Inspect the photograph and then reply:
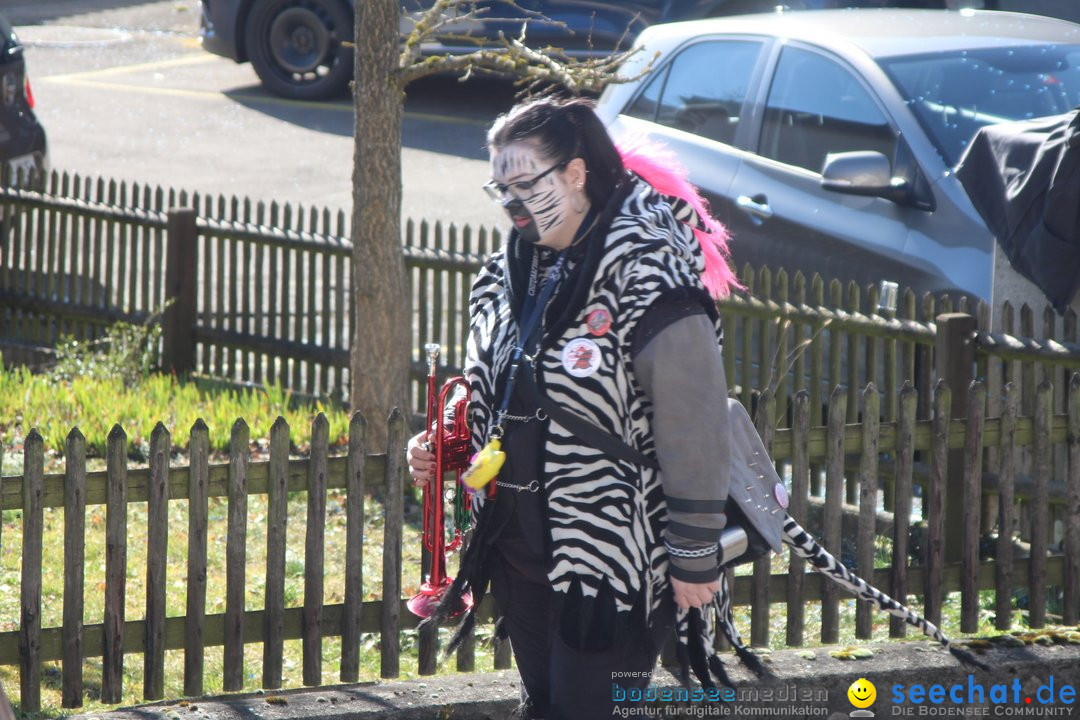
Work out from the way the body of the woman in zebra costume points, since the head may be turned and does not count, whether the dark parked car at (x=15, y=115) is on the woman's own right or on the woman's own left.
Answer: on the woman's own right

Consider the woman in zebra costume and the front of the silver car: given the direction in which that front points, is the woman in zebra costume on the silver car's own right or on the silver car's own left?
on the silver car's own right

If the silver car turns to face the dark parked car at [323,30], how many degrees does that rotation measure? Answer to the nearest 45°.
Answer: approximately 180°

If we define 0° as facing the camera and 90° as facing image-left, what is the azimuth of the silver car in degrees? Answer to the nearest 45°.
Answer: approximately 315°

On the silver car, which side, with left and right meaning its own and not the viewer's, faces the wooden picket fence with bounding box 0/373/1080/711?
right

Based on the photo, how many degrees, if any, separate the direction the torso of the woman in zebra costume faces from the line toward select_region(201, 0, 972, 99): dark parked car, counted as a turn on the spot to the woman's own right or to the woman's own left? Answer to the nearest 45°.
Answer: approximately 135° to the woman's own right

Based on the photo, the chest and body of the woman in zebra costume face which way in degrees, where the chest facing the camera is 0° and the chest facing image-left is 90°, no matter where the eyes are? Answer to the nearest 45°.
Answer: approximately 45°
